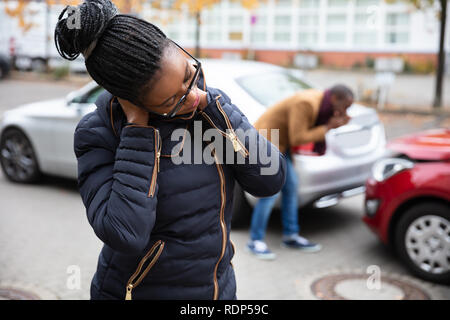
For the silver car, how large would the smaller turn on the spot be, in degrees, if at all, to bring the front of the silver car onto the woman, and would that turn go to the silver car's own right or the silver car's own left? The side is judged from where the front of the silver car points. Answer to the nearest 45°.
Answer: approximately 135° to the silver car's own left

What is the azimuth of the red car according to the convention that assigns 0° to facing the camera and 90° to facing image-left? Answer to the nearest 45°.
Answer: approximately 90°

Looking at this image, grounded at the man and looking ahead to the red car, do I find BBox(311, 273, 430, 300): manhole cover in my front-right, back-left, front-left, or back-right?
front-right

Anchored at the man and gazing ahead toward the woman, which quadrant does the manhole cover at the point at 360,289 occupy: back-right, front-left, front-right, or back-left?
front-left

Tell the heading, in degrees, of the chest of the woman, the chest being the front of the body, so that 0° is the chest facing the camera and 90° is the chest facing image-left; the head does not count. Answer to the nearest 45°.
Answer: approximately 315°

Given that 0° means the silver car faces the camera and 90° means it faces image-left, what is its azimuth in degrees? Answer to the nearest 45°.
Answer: approximately 135°

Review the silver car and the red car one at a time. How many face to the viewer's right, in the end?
0

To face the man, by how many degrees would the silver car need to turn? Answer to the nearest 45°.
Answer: approximately 135° to its left

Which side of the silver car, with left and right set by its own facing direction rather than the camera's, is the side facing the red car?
back

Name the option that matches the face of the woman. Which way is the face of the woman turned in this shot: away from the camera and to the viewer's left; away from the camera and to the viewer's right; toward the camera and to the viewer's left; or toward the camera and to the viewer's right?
toward the camera and to the viewer's right
